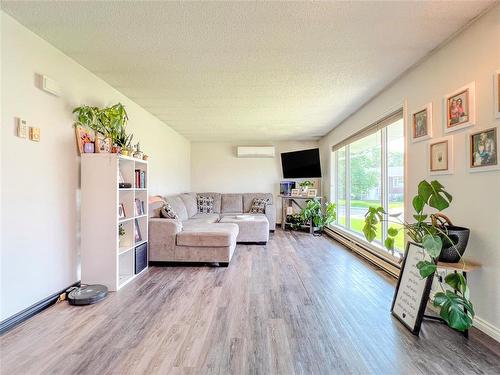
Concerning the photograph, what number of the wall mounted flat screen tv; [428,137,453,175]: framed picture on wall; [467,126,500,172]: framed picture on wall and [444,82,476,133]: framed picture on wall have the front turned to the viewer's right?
0

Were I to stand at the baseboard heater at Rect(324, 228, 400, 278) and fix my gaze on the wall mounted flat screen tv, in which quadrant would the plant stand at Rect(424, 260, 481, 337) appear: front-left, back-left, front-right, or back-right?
back-left

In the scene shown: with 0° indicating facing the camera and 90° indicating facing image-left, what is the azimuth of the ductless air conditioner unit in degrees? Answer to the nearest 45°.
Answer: approximately 0°

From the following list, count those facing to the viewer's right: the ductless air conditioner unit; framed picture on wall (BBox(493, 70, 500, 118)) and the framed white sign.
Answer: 0

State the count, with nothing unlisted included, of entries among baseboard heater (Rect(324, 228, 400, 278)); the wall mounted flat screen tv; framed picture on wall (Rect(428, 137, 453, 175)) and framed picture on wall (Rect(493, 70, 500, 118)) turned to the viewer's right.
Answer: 0

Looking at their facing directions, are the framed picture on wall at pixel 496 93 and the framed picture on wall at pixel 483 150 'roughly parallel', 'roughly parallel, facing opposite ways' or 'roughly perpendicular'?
roughly parallel

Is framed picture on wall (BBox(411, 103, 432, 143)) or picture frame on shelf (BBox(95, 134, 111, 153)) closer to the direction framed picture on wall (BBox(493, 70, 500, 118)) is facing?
the picture frame on shelf

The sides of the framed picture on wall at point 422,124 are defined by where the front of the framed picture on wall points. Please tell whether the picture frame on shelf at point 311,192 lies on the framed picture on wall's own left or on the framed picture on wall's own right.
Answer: on the framed picture on wall's own right

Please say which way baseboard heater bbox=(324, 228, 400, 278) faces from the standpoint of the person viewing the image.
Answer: facing the viewer and to the left of the viewer

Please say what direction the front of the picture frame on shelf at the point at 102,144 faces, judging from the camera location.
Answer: facing the viewer and to the right of the viewer

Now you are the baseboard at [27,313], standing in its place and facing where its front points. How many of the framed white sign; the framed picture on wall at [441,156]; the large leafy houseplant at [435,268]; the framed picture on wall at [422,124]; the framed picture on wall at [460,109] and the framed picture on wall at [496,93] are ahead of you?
6

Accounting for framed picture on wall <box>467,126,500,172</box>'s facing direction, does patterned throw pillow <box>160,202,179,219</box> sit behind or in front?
in front

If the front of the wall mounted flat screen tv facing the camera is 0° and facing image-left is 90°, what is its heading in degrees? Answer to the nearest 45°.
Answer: approximately 45°

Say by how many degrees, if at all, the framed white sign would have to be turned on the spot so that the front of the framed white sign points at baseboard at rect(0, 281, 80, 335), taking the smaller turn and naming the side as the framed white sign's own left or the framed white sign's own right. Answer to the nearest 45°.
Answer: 0° — it already faces it

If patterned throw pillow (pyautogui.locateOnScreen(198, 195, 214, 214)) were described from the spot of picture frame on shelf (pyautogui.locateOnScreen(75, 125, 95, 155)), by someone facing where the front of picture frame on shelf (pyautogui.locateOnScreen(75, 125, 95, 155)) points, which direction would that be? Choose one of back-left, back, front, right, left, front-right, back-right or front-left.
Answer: left
